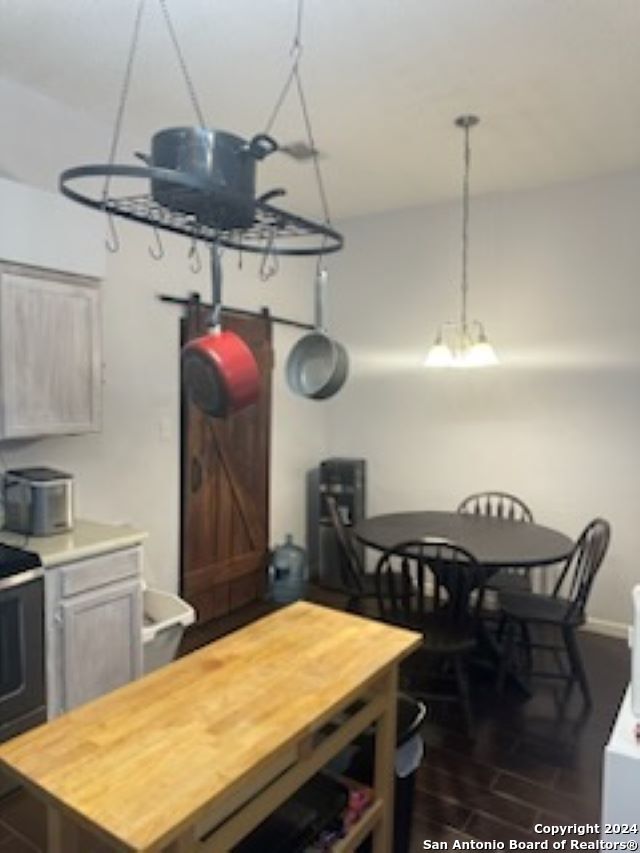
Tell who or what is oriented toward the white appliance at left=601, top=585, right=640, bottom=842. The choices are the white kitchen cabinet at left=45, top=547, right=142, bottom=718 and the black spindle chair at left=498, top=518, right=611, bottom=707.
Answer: the white kitchen cabinet

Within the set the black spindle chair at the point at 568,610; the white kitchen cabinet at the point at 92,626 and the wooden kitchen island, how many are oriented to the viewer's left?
1

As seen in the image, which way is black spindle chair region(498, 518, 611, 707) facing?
to the viewer's left

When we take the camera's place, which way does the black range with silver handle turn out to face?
facing the viewer and to the right of the viewer

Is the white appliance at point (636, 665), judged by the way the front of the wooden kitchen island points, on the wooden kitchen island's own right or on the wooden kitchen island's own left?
on the wooden kitchen island's own left

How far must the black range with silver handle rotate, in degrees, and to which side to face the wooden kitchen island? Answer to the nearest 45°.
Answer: approximately 45° to its right
